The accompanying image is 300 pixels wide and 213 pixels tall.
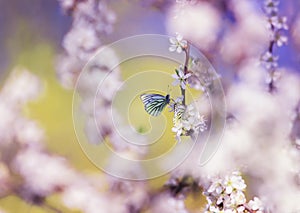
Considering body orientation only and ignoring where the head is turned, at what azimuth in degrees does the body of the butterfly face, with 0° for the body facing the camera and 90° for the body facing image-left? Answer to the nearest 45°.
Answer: approximately 270°
